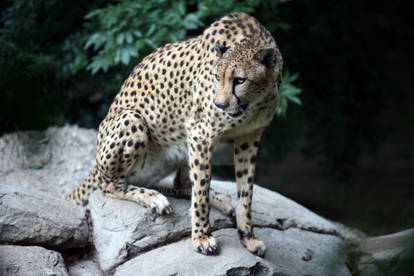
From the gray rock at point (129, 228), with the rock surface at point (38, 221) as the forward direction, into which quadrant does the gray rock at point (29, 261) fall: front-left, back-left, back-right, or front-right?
front-left

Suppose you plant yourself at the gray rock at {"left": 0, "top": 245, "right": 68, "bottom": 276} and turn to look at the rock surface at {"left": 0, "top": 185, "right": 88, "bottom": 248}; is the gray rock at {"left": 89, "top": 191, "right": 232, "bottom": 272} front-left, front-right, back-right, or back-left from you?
front-right

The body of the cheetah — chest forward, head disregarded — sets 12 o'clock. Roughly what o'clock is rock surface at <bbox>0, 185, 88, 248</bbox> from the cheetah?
The rock surface is roughly at 4 o'clock from the cheetah.

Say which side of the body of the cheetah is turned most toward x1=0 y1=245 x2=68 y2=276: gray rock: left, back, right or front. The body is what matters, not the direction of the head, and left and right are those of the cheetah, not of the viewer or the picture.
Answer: right
